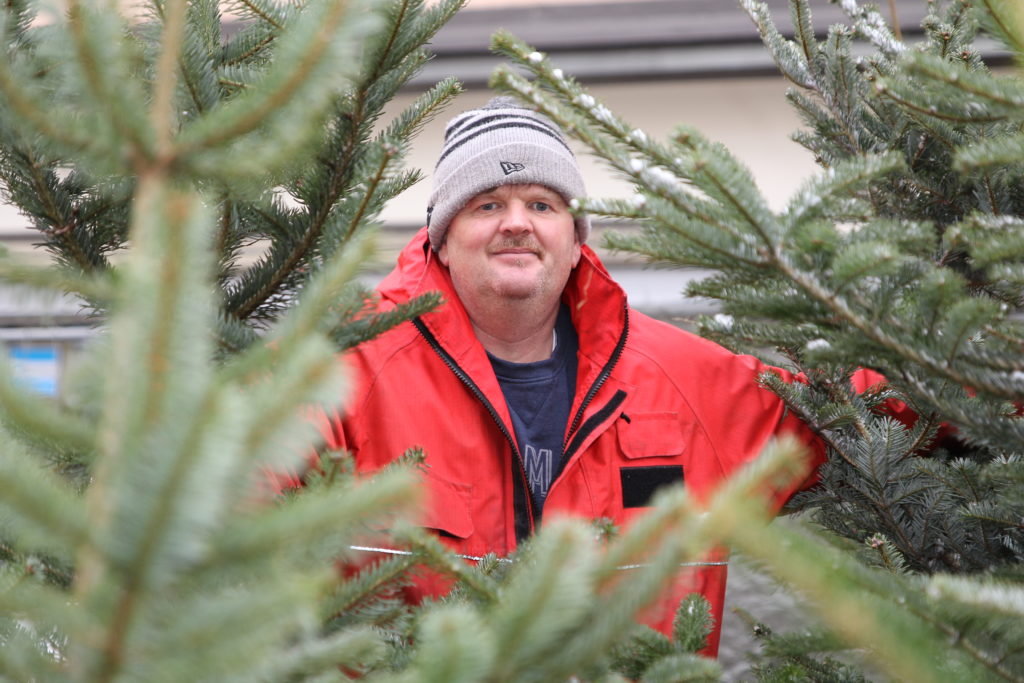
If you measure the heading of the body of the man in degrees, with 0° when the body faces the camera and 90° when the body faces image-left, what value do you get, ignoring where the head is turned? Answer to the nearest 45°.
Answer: approximately 0°

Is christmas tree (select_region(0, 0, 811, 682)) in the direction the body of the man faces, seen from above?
yes

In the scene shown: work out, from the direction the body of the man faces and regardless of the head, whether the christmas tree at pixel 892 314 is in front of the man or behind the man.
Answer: in front
